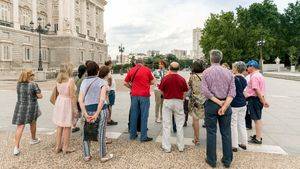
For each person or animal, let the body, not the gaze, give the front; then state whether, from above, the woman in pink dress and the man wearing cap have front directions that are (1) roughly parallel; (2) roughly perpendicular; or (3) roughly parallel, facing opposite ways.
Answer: roughly perpendicular

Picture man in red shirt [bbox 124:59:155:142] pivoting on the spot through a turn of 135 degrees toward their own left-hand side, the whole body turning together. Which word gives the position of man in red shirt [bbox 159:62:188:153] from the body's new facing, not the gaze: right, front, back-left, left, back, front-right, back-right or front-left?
left

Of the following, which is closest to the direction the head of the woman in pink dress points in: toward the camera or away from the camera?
away from the camera

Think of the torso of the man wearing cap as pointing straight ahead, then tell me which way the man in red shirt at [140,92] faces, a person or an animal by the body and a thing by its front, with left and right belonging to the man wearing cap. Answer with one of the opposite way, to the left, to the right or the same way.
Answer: to the right

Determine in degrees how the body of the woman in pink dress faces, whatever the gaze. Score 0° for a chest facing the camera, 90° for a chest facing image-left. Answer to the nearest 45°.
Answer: approximately 225°

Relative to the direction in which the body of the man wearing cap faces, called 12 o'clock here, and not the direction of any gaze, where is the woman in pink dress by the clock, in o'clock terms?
The woman in pink dress is roughly at 11 o'clock from the man wearing cap.

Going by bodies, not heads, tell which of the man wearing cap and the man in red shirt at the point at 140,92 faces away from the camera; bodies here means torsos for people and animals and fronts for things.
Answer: the man in red shirt

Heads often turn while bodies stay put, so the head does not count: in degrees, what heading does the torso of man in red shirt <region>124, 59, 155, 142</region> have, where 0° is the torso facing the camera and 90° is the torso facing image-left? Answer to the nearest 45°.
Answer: approximately 180°

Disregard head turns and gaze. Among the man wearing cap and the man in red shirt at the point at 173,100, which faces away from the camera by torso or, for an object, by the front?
the man in red shirt

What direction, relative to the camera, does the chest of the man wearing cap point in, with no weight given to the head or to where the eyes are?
to the viewer's left

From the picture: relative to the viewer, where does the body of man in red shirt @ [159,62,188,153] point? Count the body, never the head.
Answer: away from the camera

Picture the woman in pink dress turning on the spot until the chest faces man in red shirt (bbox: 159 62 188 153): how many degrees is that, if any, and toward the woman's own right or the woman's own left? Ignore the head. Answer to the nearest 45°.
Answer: approximately 45° to the woman's own right

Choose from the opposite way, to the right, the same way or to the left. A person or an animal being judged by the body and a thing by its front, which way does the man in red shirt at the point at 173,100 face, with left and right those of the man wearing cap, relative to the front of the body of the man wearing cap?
to the right
